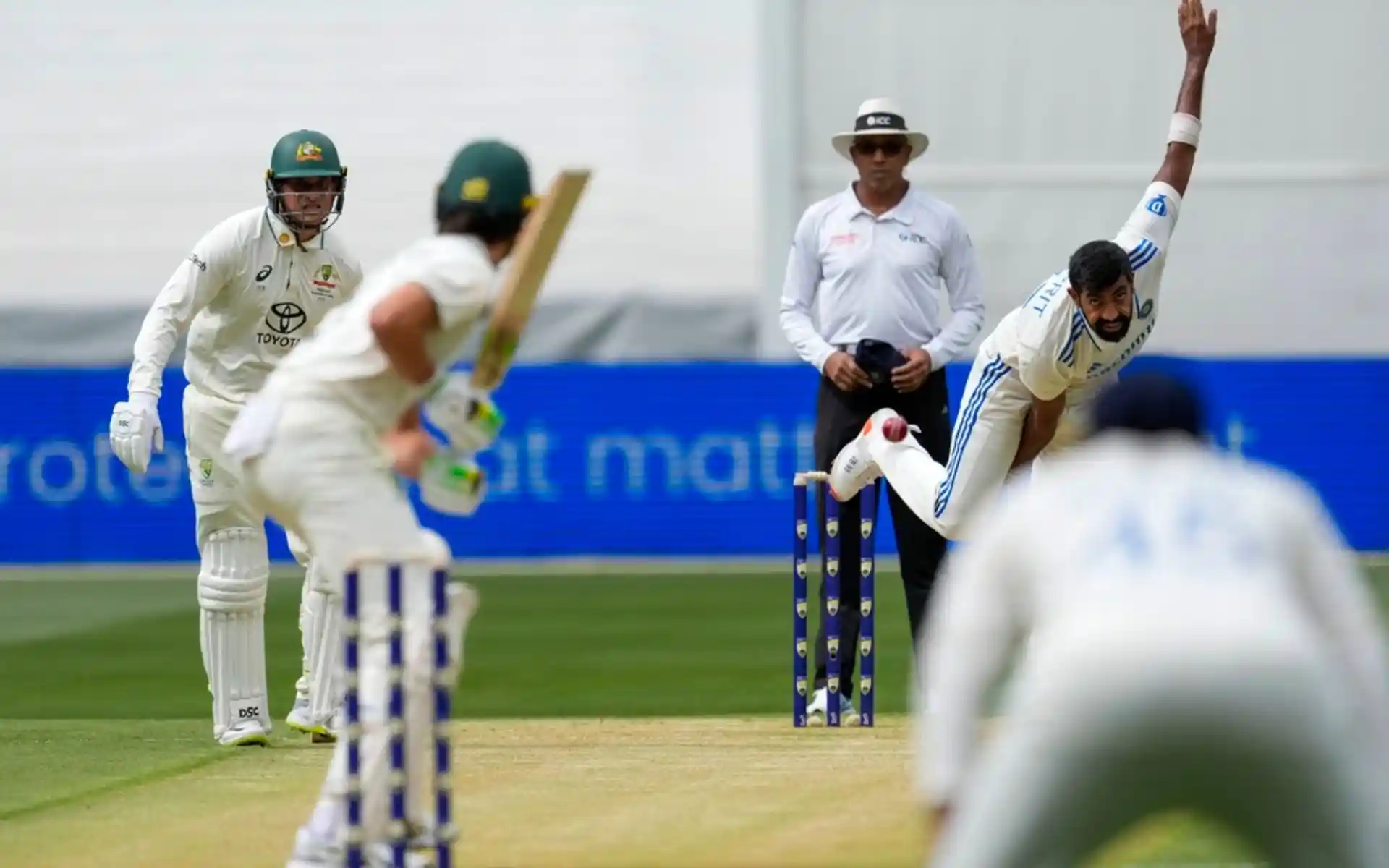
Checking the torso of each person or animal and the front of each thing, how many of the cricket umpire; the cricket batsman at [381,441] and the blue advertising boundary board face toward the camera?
2

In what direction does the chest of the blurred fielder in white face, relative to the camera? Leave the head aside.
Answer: away from the camera

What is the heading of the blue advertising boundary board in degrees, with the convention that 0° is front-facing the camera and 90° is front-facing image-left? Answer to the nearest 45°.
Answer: approximately 0°

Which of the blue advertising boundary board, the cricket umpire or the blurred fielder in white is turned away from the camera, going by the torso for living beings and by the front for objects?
the blurred fielder in white

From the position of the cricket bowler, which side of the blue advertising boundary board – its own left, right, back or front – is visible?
front

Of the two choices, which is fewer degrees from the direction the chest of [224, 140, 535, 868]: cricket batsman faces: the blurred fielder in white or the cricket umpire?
the cricket umpire

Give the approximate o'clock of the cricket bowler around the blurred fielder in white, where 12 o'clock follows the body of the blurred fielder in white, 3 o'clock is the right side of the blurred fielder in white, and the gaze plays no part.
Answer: The cricket bowler is roughly at 12 o'clock from the blurred fielder in white.

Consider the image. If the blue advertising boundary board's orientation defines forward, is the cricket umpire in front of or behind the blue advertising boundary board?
in front

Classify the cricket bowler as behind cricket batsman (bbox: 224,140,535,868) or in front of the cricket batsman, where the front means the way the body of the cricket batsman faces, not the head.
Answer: in front

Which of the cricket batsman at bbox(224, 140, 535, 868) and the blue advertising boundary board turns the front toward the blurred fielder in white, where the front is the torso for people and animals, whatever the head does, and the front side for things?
the blue advertising boundary board

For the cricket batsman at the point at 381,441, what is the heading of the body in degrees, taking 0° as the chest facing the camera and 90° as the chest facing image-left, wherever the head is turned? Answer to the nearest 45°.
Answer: approximately 225°

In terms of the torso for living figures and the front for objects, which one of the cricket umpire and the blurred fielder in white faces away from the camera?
the blurred fielder in white
